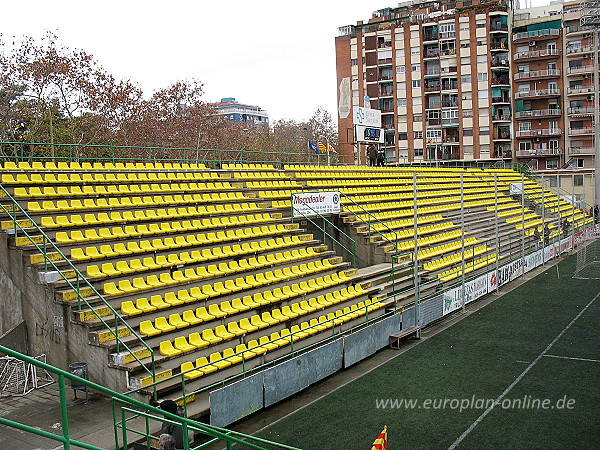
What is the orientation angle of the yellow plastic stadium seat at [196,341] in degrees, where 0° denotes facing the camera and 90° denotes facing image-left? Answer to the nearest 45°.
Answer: approximately 315°

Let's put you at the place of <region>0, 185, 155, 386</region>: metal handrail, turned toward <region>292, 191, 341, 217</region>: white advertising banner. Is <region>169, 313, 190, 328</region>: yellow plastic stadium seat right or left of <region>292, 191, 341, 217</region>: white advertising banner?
right

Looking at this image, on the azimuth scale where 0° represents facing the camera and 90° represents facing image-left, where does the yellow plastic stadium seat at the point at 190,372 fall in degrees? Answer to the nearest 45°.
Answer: approximately 315°

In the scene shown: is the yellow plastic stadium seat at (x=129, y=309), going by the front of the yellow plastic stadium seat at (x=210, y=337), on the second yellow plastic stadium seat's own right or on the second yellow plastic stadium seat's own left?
on the second yellow plastic stadium seat's own right

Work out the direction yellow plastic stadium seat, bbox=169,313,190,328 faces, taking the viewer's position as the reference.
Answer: facing the viewer and to the right of the viewer

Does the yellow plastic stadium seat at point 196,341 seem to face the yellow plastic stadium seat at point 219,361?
yes

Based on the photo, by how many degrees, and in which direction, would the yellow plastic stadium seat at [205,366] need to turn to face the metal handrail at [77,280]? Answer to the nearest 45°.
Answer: approximately 135° to its right

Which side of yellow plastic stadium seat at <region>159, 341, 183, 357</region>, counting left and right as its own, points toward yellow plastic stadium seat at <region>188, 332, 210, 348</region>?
left

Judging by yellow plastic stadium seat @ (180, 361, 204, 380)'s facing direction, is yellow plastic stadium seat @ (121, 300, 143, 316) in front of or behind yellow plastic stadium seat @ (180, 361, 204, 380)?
behind

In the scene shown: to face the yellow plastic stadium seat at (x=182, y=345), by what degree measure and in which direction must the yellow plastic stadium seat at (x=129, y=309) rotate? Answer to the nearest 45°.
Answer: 0° — it already faces it

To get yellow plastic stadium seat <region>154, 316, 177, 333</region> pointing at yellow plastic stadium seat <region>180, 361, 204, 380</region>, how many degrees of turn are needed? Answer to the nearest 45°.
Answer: approximately 45° to its right

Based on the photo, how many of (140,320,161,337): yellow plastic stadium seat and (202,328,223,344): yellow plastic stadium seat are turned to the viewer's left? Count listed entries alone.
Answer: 0

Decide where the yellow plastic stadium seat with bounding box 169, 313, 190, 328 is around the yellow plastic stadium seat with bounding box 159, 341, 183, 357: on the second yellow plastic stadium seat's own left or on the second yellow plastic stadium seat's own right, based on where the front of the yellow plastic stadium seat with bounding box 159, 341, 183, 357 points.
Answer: on the second yellow plastic stadium seat's own left
